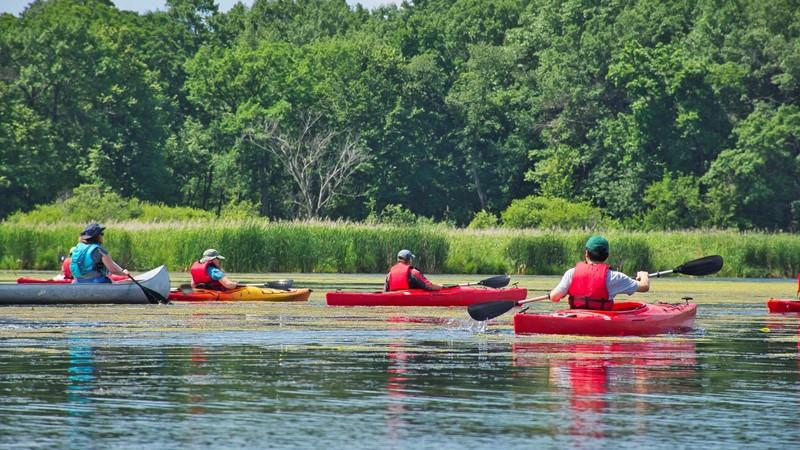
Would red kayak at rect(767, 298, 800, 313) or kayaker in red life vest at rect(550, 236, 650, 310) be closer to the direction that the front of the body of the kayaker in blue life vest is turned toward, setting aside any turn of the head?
the red kayak

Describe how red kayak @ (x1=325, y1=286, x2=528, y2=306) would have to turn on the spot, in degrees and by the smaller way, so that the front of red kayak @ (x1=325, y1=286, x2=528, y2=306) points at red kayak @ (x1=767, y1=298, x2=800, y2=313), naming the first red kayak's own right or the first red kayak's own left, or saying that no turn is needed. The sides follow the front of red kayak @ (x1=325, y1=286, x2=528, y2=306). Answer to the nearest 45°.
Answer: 0° — it already faces it

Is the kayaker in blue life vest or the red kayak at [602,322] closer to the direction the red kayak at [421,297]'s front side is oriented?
the red kayak

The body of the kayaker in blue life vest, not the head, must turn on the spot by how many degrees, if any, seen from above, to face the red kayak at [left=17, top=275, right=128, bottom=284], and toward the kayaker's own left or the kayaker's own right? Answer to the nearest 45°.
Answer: approximately 90° to the kayaker's own left

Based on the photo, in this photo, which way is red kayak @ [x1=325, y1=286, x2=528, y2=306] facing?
to the viewer's right

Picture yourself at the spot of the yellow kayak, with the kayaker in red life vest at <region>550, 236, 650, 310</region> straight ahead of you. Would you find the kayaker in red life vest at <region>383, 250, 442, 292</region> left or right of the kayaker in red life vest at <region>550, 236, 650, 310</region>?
left

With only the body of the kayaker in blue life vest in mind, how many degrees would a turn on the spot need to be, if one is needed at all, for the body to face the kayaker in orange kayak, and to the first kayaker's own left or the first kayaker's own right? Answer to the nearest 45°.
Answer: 0° — they already face them

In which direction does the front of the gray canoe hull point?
to the viewer's right

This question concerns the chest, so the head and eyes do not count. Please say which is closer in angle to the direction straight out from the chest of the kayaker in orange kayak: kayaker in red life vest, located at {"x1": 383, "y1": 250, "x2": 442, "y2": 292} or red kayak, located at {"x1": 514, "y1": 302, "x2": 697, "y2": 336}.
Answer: the kayaker in red life vest

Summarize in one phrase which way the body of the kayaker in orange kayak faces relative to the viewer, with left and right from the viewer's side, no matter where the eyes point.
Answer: facing to the right of the viewer
